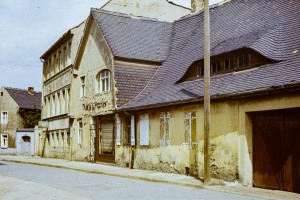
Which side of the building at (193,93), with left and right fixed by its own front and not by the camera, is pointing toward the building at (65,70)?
right

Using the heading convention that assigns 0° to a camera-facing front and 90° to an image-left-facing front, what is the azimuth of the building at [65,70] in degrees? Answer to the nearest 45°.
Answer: approximately 45°
